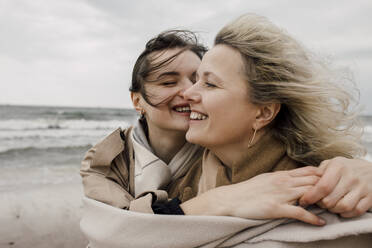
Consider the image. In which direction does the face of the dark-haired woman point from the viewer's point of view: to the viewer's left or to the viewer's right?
to the viewer's right

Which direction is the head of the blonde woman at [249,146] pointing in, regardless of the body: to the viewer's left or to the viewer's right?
to the viewer's left

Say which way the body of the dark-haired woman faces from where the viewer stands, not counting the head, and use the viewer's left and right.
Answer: facing the viewer and to the right of the viewer

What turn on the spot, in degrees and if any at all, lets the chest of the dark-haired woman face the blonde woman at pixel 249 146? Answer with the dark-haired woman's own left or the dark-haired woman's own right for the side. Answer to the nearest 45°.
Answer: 0° — they already face them
